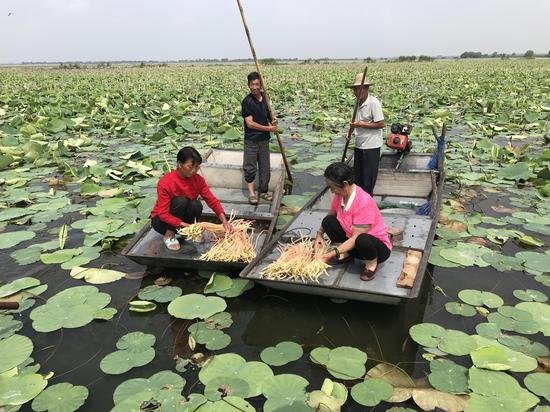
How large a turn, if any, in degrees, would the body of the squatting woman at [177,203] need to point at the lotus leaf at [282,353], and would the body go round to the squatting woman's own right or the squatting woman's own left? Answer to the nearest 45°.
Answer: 0° — they already face it

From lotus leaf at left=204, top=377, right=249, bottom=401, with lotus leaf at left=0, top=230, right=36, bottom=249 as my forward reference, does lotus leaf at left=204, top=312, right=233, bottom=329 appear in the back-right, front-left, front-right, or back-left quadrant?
front-right

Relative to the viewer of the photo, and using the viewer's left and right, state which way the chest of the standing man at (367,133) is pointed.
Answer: facing the viewer and to the left of the viewer

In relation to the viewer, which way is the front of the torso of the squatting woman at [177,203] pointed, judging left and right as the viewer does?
facing the viewer and to the right of the viewer

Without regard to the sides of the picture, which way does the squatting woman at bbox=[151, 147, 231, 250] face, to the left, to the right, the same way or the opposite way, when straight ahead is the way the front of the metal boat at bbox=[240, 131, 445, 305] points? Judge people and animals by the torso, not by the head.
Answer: to the left

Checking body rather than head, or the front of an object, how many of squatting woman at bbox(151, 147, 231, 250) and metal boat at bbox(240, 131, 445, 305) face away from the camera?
0

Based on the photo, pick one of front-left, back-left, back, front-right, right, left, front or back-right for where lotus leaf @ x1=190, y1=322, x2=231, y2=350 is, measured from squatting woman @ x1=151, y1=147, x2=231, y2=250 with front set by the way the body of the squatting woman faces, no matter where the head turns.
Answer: front-right

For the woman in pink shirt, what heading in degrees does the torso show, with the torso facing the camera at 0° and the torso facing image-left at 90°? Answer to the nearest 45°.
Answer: approximately 45°

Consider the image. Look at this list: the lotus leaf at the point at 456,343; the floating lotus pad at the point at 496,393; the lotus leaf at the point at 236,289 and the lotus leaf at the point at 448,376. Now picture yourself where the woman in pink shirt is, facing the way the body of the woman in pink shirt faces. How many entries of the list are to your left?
3

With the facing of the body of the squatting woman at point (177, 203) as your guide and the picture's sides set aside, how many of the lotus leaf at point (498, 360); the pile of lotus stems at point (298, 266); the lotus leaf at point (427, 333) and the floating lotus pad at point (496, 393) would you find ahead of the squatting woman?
4

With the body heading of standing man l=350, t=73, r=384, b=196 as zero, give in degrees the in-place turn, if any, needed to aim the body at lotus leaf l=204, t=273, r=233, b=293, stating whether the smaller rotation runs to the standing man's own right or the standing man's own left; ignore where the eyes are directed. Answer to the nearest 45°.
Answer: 0° — they already face it

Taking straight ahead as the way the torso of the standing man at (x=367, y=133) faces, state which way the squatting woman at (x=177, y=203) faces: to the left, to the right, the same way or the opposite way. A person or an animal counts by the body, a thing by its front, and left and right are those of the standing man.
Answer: to the left

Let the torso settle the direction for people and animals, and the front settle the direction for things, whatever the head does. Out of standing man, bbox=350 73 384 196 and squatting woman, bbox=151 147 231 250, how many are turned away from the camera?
0

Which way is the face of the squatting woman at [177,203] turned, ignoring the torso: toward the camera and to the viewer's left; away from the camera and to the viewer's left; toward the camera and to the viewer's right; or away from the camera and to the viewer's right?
toward the camera and to the viewer's right

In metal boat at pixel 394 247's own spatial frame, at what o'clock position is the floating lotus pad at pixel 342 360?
The floating lotus pad is roughly at 11 o'clock from the metal boat.
